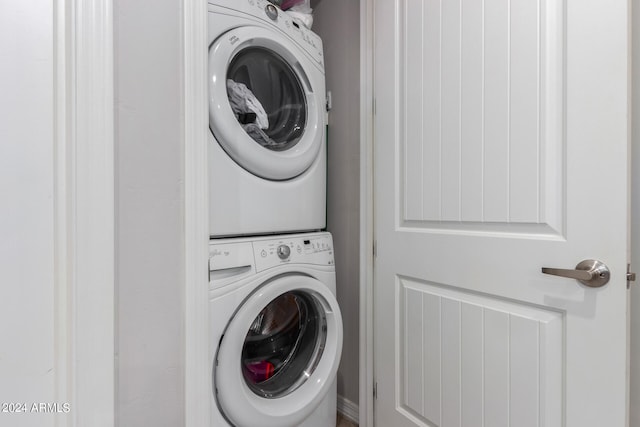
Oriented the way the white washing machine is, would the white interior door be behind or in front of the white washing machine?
in front

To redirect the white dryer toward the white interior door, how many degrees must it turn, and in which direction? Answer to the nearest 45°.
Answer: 0° — it already faces it

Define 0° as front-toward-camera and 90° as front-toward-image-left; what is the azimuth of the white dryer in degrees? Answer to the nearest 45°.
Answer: approximately 315°

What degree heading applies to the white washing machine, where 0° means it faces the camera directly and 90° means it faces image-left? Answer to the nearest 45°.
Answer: approximately 315°
